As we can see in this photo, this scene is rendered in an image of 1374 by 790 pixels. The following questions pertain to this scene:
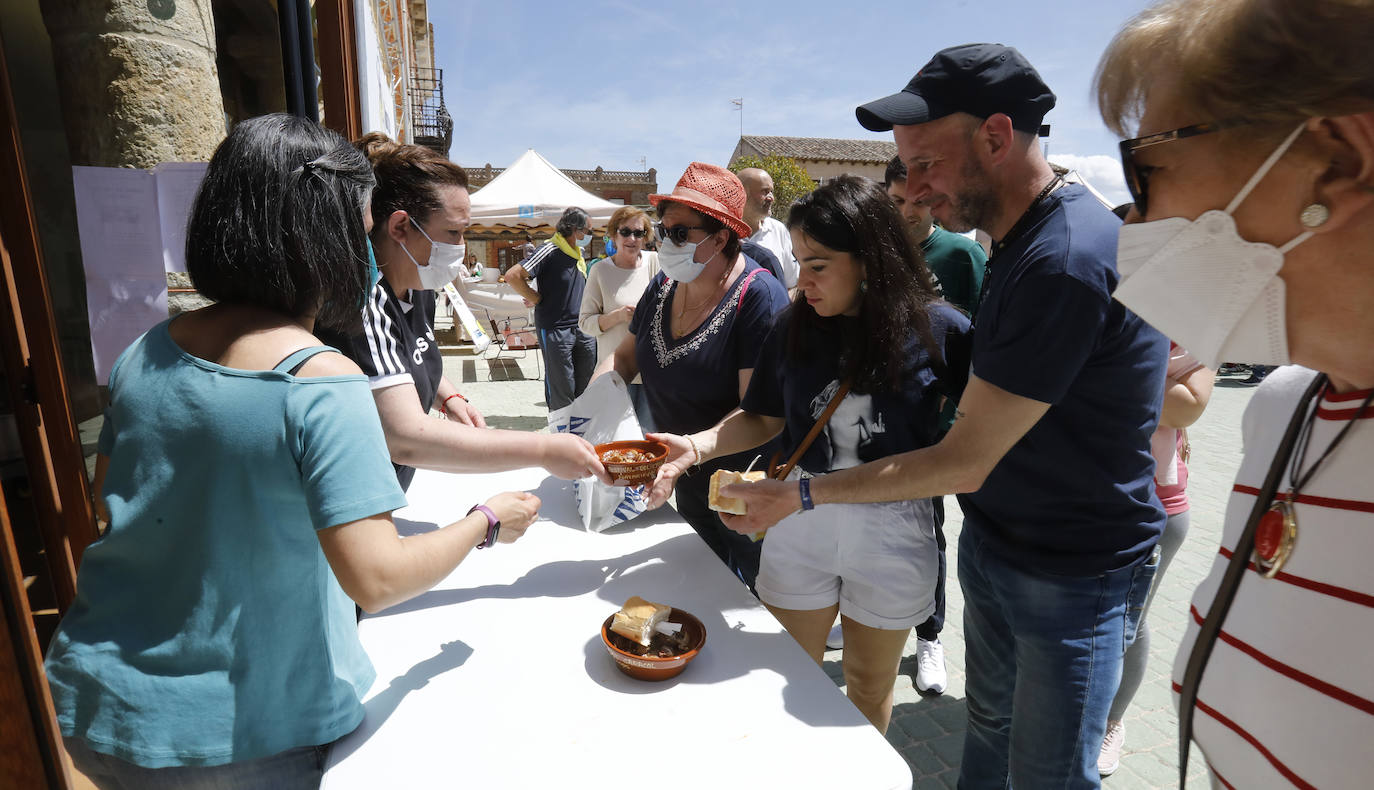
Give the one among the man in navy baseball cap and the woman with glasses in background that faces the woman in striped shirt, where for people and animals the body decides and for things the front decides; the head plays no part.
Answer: the woman with glasses in background

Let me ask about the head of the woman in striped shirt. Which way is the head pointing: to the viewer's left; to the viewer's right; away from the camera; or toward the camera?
to the viewer's left

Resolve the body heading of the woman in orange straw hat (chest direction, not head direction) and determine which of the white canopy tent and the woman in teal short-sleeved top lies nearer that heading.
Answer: the woman in teal short-sleeved top

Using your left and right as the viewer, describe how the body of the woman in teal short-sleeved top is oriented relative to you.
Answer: facing away from the viewer and to the right of the viewer

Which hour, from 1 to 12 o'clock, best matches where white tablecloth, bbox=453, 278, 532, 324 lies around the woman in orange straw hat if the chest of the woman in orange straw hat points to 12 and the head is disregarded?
The white tablecloth is roughly at 4 o'clock from the woman in orange straw hat.

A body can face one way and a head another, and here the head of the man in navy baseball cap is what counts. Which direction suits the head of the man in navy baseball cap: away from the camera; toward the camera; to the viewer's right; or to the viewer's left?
to the viewer's left

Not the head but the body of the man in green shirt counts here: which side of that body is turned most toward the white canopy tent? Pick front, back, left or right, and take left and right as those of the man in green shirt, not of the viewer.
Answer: right

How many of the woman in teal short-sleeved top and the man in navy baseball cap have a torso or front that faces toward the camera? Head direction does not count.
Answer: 0

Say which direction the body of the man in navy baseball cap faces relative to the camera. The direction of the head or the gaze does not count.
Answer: to the viewer's left

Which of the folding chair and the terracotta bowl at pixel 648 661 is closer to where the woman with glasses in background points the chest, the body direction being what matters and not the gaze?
the terracotta bowl

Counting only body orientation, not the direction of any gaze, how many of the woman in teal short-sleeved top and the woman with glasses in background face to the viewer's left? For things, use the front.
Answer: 0

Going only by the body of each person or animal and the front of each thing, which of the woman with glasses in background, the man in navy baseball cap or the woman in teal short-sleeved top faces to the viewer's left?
the man in navy baseball cap

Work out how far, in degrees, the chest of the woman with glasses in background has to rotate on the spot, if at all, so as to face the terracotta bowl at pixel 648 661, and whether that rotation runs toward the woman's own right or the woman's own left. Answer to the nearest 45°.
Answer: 0° — they already face it

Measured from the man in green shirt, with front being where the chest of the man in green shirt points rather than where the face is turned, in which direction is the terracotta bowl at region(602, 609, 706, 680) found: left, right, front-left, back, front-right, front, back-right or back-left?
front-left

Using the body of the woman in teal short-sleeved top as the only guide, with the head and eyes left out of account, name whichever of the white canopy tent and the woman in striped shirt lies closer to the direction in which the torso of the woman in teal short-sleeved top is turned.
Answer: the white canopy tent

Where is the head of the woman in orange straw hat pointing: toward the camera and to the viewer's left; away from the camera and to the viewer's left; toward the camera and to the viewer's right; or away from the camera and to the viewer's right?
toward the camera and to the viewer's left

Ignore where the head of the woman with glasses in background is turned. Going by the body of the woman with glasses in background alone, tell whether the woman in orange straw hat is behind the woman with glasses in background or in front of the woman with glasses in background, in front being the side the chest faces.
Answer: in front
